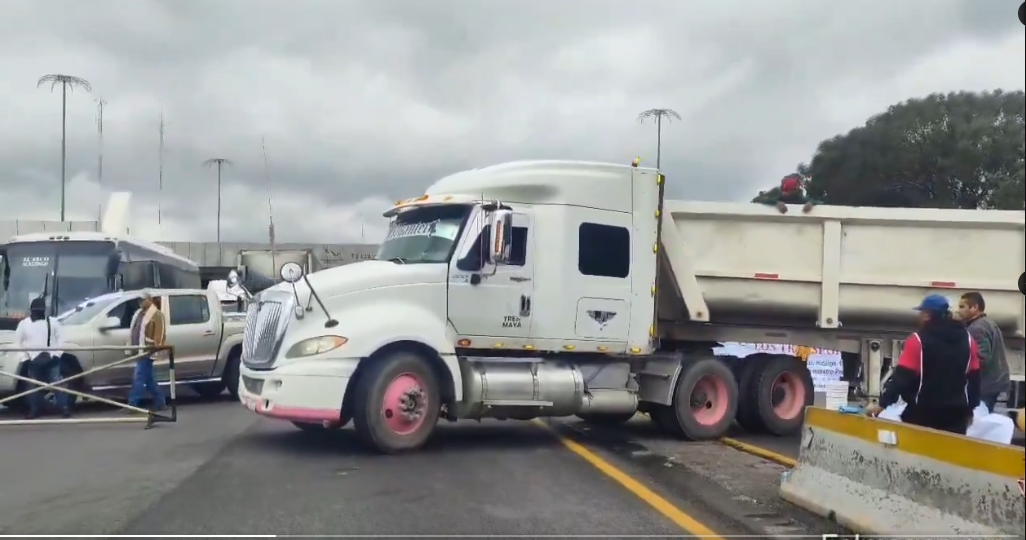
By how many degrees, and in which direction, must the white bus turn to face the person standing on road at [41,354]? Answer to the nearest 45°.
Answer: approximately 45° to its left

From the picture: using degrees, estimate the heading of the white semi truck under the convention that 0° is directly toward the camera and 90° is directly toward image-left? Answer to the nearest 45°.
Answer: approximately 45°

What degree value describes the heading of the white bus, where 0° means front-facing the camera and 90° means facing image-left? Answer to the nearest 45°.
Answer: approximately 45°

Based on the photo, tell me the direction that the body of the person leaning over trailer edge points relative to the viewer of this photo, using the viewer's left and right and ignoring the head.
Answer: facing the viewer

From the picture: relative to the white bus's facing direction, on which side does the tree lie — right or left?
on its left

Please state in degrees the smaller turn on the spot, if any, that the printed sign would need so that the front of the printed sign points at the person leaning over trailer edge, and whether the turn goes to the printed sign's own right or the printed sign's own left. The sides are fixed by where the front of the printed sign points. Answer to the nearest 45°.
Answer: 0° — it already faces them

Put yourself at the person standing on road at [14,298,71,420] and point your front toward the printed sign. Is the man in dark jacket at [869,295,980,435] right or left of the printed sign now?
right

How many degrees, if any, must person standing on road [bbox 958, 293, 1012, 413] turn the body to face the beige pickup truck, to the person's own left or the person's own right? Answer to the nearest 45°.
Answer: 0° — they already face it
